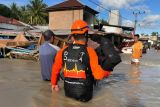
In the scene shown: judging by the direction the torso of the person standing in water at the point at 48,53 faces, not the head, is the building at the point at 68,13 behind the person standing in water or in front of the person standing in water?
in front

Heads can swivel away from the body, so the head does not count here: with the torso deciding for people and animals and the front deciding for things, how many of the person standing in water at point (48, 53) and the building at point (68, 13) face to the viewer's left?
0

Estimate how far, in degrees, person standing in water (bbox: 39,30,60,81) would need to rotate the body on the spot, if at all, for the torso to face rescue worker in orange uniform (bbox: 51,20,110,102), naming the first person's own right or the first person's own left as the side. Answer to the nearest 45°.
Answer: approximately 135° to the first person's own right

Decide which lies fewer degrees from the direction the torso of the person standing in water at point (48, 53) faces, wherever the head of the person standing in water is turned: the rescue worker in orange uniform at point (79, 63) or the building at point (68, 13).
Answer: the building

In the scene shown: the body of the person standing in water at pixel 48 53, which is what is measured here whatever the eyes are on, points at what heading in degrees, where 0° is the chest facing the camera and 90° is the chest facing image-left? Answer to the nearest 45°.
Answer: approximately 225°
